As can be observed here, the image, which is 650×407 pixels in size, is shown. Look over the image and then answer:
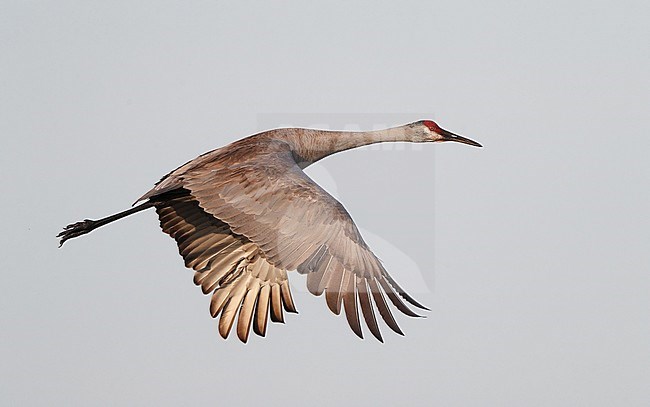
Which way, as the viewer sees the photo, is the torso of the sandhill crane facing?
to the viewer's right
